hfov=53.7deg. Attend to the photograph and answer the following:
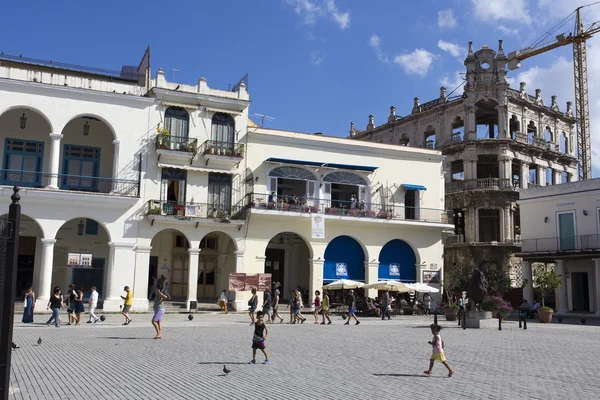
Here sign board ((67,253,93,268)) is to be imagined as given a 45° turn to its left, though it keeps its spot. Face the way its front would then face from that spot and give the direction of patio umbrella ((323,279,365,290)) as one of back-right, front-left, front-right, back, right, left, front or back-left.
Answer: front-left

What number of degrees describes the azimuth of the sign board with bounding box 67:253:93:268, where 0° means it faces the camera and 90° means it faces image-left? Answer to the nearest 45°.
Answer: approximately 0°

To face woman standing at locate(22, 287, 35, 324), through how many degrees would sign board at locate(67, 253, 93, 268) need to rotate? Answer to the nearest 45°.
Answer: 0° — it already faces them

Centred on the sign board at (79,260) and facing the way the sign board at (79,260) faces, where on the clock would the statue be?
The statue is roughly at 10 o'clock from the sign board.

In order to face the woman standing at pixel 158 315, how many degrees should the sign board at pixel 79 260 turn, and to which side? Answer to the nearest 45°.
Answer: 0° — it already faces them

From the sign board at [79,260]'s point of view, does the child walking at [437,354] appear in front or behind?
in front

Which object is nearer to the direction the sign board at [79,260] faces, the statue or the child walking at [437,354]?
the child walking

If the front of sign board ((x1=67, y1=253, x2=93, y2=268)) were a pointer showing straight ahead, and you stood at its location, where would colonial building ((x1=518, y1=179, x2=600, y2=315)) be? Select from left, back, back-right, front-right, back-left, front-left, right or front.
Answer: left
